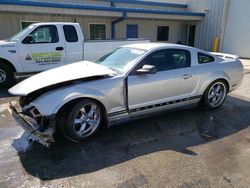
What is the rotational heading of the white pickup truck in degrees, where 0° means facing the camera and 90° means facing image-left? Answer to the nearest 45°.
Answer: approximately 90°

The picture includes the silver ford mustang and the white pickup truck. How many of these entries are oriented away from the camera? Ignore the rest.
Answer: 0

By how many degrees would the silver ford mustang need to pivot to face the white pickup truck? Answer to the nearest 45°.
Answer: approximately 90° to its right

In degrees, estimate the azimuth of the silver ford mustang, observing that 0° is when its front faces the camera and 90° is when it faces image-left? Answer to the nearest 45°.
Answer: approximately 45°
